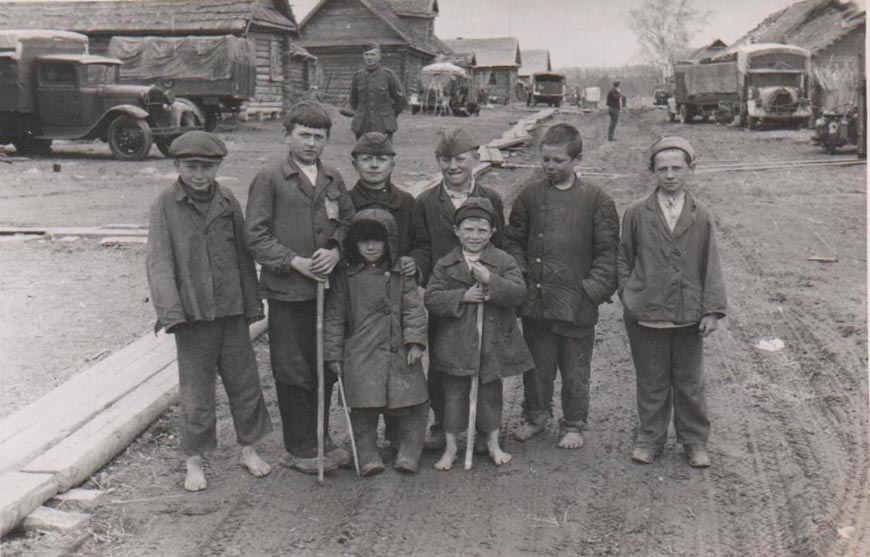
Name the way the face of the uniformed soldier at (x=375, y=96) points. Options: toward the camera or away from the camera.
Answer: toward the camera

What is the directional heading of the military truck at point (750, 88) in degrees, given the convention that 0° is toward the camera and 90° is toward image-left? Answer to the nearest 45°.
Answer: approximately 315°

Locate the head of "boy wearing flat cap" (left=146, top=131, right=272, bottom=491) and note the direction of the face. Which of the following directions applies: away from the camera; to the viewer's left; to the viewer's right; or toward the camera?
toward the camera

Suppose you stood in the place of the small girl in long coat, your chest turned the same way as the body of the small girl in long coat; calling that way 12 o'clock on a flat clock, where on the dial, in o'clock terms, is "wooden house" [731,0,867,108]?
The wooden house is roughly at 7 o'clock from the small girl in long coat.

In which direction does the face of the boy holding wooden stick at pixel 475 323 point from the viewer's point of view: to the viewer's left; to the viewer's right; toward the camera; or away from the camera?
toward the camera

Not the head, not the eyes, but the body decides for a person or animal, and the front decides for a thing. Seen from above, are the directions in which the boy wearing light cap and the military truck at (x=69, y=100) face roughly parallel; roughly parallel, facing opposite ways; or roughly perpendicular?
roughly perpendicular

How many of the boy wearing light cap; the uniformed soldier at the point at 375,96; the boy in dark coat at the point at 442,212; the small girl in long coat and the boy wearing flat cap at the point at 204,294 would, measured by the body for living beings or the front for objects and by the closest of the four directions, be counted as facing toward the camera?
5

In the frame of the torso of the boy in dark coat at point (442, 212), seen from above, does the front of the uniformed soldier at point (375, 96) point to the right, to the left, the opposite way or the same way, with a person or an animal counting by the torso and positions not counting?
the same way

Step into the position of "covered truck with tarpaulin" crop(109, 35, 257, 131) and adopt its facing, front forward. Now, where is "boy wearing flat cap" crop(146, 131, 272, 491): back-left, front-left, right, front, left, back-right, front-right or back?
back-left

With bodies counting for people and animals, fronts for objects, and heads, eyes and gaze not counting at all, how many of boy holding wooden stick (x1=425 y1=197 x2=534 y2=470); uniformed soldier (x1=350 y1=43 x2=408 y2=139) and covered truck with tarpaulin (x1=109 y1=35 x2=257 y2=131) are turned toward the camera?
2

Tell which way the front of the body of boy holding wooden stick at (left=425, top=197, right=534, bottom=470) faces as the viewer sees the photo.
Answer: toward the camera

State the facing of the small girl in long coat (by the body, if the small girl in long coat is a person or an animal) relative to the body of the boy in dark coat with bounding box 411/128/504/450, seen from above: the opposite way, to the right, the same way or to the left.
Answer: the same way

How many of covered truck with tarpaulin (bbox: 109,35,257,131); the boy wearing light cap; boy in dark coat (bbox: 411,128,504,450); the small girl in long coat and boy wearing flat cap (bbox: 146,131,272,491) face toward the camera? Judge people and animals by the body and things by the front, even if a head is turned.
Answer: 4

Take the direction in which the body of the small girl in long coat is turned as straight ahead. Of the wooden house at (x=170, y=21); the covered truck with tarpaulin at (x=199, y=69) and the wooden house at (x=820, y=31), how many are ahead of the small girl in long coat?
0

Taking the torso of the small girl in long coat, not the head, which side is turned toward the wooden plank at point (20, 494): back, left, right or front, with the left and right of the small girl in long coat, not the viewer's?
right

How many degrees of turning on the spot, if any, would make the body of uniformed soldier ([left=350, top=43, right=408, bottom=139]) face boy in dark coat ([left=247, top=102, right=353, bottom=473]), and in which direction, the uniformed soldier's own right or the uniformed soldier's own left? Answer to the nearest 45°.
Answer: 0° — they already face them

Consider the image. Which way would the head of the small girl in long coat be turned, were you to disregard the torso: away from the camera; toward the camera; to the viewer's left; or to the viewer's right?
toward the camera

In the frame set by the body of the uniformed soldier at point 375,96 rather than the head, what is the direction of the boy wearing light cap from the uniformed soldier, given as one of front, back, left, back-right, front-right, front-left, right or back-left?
front

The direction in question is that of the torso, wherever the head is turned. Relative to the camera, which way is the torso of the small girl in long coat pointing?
toward the camera

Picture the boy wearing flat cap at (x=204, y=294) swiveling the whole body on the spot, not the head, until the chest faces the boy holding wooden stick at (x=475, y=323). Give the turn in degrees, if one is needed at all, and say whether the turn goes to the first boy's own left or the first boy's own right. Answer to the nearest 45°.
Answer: approximately 90° to the first boy's own left

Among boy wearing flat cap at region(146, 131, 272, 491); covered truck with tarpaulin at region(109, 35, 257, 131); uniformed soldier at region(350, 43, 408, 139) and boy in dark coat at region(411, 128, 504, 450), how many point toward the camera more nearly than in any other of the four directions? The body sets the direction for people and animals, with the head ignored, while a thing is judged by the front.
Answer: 3

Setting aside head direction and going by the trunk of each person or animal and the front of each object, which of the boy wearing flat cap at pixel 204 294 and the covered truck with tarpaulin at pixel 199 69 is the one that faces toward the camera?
the boy wearing flat cap
